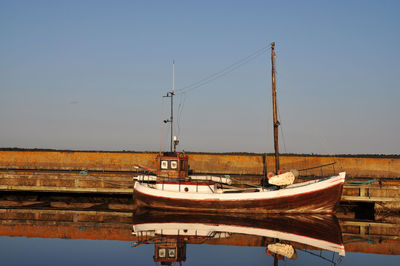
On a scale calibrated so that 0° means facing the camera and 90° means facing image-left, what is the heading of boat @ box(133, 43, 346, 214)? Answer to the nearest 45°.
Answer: approximately 270°
